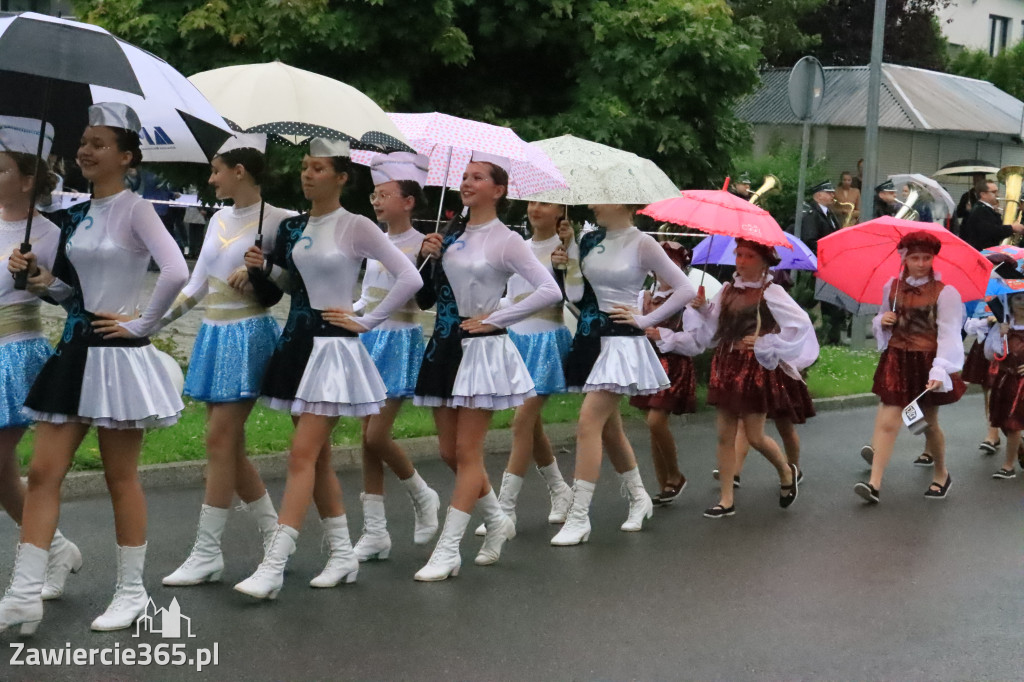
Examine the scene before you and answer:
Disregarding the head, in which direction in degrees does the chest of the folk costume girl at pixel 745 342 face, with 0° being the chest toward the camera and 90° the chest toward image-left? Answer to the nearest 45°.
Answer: approximately 45°

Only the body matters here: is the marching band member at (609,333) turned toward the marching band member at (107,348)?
yes

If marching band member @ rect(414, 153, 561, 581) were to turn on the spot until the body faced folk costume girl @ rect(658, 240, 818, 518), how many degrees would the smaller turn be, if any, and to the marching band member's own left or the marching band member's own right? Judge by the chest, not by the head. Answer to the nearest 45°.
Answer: approximately 180°

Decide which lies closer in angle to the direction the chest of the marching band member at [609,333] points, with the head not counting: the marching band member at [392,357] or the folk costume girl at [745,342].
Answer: the marching band member

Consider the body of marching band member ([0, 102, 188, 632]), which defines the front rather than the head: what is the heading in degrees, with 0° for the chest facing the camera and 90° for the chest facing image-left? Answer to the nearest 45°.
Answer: approximately 45°

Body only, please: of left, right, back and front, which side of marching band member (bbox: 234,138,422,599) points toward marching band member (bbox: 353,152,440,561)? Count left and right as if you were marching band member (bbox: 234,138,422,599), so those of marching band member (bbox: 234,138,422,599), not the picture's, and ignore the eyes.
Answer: back

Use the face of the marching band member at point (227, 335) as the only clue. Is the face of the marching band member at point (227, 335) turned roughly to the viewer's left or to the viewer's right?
to the viewer's left

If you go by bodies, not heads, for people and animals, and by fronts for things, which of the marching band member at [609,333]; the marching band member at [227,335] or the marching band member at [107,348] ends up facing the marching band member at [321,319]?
the marching band member at [609,333]

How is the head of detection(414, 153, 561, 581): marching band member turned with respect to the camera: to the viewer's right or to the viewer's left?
to the viewer's left

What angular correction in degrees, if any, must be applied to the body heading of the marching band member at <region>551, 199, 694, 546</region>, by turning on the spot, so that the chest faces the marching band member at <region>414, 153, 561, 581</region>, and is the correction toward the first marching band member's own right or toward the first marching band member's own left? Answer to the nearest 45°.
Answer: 0° — they already face them

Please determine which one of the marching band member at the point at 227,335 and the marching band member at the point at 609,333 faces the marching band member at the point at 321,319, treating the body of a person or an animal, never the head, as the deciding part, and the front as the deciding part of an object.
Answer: the marching band member at the point at 609,333

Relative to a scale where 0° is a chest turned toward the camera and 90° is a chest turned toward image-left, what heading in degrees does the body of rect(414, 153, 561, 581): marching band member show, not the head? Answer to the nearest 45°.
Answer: approximately 45°
